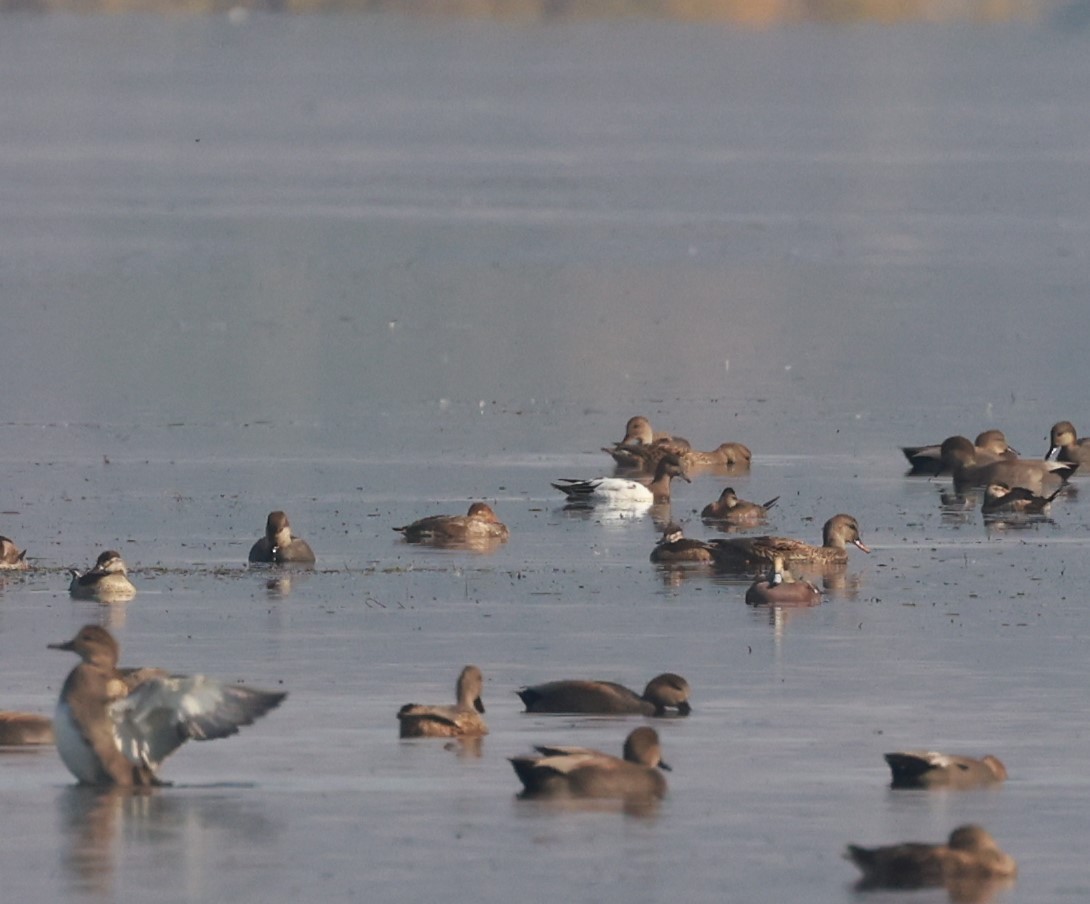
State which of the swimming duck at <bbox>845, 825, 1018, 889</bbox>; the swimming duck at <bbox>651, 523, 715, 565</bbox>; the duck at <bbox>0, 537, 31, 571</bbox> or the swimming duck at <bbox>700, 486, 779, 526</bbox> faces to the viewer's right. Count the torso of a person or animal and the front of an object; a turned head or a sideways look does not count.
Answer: the swimming duck at <bbox>845, 825, 1018, 889</bbox>

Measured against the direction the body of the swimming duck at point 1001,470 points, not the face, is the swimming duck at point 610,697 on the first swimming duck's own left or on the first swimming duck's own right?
on the first swimming duck's own left

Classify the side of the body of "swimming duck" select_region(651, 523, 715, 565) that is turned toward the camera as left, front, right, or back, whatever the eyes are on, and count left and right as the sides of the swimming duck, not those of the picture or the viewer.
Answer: left

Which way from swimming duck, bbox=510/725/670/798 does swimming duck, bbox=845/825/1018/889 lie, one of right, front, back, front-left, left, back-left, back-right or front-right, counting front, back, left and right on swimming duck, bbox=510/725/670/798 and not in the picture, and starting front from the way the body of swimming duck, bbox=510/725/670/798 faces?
front-right

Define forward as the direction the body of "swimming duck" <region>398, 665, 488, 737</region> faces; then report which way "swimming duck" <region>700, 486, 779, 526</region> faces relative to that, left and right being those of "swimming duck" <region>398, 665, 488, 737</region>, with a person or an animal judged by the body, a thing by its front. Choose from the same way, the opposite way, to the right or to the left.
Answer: the opposite way

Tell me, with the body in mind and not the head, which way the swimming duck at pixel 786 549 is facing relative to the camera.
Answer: to the viewer's right

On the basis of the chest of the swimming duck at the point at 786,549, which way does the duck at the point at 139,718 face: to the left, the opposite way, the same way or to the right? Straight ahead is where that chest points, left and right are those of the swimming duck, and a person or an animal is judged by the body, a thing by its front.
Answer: the opposite way

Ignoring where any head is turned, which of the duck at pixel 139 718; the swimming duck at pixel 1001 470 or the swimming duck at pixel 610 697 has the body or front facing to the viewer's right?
the swimming duck at pixel 610 697

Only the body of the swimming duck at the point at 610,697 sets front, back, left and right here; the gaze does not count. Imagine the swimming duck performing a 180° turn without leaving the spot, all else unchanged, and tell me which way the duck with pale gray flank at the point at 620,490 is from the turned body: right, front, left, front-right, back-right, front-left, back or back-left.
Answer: right

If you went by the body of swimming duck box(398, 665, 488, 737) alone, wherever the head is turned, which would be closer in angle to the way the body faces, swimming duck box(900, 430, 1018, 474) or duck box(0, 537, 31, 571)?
the swimming duck

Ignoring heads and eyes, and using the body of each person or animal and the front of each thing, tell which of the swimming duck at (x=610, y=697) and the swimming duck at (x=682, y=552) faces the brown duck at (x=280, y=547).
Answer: the swimming duck at (x=682, y=552)

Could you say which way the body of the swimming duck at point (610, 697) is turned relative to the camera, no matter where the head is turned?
to the viewer's right

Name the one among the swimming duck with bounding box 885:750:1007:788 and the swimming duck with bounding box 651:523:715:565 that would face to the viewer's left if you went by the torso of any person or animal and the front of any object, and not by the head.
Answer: the swimming duck with bounding box 651:523:715:565

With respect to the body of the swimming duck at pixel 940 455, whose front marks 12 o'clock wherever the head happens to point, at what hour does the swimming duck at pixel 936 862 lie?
the swimming duck at pixel 936 862 is roughly at 3 o'clock from the swimming duck at pixel 940 455.

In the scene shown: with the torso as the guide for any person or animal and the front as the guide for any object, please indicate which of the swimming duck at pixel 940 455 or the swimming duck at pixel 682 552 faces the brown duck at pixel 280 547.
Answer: the swimming duck at pixel 682 552

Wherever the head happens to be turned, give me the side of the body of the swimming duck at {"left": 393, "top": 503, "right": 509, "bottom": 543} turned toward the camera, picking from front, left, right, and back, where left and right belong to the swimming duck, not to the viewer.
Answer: right

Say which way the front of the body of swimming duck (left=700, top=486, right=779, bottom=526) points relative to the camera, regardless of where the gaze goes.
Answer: to the viewer's left
